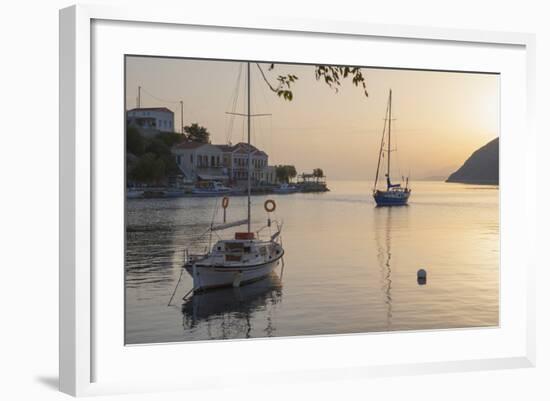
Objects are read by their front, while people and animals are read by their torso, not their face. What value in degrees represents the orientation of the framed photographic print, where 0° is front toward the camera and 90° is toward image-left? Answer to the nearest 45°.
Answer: approximately 315°
